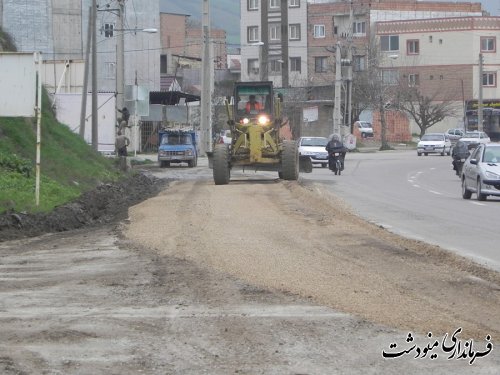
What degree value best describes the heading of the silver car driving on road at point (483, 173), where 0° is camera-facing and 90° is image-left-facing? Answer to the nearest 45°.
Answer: approximately 315°

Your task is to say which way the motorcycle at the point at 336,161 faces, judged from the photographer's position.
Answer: facing the viewer

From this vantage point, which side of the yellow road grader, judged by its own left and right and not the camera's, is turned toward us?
front

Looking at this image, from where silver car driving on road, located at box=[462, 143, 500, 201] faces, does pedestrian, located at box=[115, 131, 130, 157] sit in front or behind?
behind

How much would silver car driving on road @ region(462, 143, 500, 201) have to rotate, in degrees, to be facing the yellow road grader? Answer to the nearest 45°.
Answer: approximately 180°

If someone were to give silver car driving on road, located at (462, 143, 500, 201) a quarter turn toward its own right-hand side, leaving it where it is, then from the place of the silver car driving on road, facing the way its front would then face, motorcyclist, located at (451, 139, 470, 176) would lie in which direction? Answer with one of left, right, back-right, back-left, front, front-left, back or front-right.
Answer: back-right

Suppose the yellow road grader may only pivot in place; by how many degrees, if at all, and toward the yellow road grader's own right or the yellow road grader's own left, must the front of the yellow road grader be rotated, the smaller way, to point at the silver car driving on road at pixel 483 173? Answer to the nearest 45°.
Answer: approximately 45° to the yellow road grader's own left

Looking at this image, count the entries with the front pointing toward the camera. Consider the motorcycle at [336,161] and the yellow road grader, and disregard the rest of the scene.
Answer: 2

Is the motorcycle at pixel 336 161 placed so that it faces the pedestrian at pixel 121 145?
no

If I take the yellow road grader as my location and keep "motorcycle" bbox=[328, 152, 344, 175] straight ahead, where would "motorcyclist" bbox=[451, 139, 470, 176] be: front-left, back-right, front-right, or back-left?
front-right

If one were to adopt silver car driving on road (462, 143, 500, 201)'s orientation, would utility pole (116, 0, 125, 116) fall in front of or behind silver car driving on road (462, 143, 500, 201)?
behind

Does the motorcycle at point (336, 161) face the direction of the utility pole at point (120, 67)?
no

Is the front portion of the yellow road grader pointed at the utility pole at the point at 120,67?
no

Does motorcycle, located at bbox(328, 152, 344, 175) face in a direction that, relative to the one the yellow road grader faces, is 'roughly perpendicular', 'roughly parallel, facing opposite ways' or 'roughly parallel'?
roughly parallel
